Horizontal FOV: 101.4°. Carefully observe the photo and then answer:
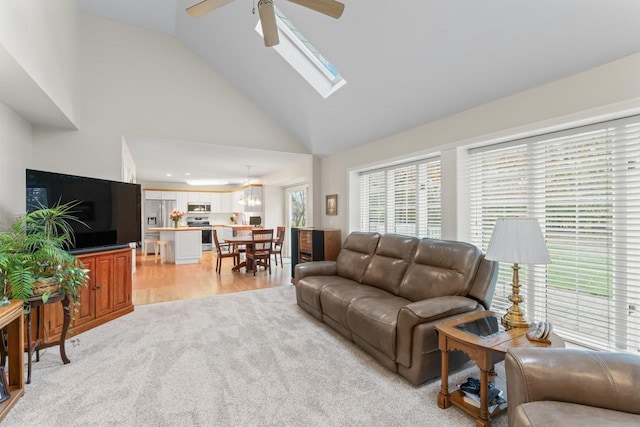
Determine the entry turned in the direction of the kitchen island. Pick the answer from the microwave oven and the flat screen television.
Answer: the microwave oven

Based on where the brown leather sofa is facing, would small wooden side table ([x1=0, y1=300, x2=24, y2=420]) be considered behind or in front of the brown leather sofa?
in front

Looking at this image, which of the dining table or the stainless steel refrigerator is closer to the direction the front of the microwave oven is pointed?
the dining table

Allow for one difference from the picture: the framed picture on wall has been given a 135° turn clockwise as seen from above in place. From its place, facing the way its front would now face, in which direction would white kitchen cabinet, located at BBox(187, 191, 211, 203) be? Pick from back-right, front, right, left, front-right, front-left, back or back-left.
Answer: front-left

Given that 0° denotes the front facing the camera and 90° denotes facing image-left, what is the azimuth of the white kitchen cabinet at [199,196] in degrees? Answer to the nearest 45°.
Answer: approximately 0°

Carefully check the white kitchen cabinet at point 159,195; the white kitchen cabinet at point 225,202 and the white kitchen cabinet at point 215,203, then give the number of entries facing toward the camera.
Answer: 3

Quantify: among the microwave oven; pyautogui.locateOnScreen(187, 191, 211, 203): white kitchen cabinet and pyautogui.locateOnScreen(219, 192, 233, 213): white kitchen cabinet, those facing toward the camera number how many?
3

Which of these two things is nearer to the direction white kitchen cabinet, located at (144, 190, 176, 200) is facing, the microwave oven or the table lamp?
the table lamp

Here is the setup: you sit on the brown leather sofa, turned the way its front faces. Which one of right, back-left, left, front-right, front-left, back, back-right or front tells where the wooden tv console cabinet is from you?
front-right

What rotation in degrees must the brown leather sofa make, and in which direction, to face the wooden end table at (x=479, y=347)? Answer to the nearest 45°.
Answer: approximately 90° to its left

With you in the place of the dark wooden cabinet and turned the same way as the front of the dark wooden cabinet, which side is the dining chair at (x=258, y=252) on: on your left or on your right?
on your right

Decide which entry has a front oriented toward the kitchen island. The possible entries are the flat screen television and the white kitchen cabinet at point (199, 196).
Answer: the white kitchen cabinet

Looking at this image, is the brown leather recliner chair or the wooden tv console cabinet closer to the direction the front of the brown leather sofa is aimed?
the wooden tv console cabinet

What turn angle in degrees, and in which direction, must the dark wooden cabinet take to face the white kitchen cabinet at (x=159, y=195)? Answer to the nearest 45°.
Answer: approximately 90° to its right
